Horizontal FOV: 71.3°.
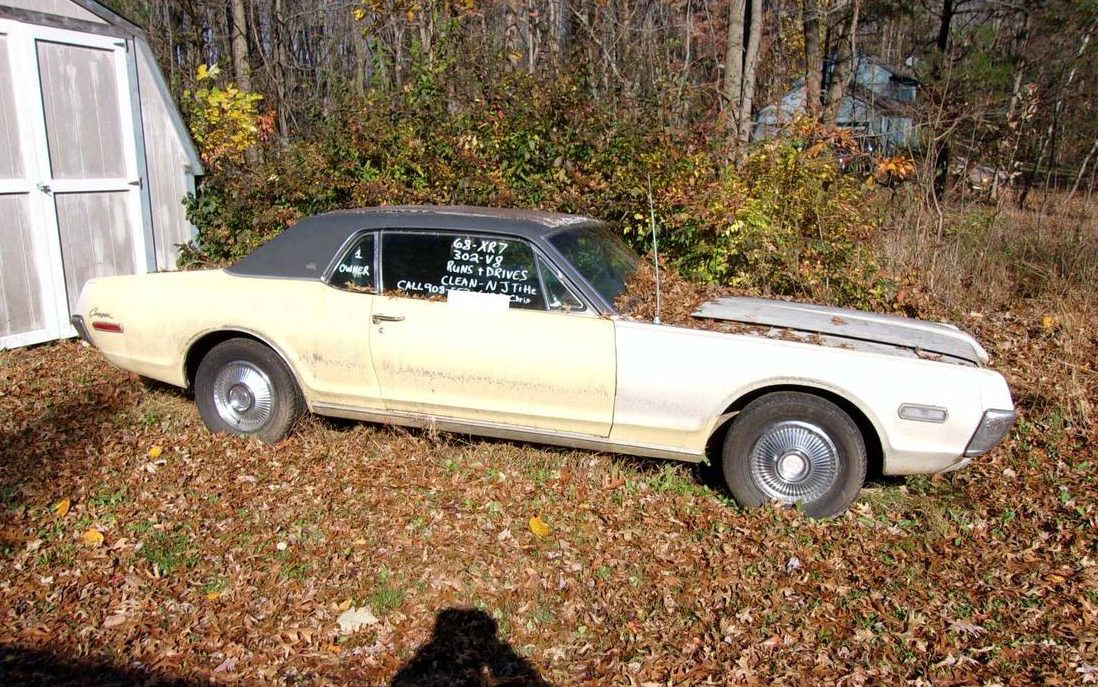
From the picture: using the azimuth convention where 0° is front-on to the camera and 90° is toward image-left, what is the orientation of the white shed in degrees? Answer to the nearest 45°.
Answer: approximately 315°

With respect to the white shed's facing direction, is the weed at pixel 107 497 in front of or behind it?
in front

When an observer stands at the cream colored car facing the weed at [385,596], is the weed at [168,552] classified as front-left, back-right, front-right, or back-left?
front-right

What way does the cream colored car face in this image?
to the viewer's right

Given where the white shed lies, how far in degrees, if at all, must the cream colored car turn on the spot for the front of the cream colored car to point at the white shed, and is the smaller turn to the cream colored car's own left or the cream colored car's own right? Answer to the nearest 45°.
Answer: approximately 135° to the cream colored car's own left

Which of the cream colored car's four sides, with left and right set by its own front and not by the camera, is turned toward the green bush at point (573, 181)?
left

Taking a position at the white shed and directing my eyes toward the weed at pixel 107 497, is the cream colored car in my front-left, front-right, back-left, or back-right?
front-left

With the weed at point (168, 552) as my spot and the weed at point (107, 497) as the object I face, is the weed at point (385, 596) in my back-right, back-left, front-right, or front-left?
back-right

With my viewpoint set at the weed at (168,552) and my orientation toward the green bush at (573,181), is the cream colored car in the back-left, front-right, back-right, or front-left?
front-right

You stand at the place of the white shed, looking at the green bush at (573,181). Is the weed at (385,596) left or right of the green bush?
right

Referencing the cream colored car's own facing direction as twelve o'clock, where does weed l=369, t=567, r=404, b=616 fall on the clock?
The weed is roughly at 4 o'clock from the cream colored car.

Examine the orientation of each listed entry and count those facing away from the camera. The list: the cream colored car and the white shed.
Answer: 0
